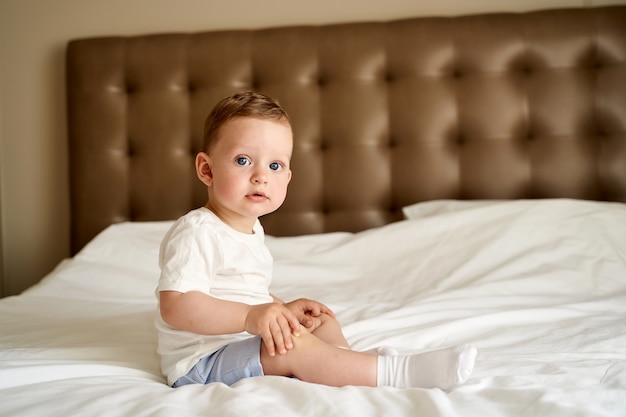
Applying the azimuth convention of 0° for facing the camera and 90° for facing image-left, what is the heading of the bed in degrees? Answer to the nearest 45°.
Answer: approximately 0°
